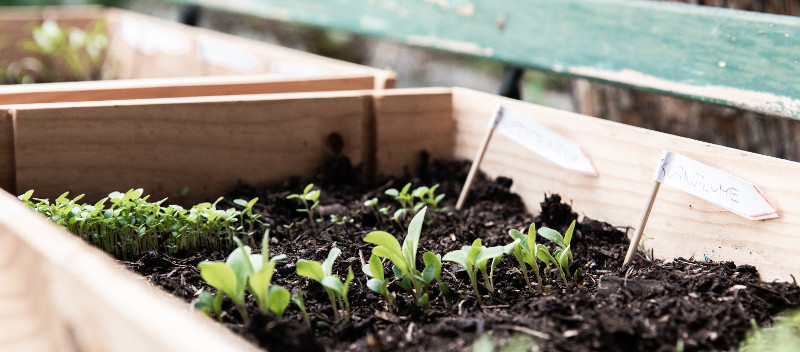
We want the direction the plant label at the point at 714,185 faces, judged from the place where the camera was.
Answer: facing the viewer

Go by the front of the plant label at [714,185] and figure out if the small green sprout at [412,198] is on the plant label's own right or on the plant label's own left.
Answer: on the plant label's own right

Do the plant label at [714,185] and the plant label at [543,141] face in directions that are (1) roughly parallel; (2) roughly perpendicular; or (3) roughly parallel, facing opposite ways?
roughly parallel

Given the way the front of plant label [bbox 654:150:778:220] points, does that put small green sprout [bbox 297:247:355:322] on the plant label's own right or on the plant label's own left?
on the plant label's own right

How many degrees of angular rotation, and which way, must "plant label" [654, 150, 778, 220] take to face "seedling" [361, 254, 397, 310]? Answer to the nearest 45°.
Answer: approximately 45° to its right

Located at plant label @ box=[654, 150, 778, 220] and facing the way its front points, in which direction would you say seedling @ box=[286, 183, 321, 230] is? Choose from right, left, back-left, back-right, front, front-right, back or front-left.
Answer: right

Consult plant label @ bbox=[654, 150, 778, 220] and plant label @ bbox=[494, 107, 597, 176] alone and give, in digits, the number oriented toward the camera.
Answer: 2

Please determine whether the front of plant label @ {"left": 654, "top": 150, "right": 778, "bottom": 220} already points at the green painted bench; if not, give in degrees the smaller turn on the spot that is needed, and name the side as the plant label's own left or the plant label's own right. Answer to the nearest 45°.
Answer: approximately 135° to the plant label's own right

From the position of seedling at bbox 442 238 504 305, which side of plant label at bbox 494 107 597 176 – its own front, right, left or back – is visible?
front

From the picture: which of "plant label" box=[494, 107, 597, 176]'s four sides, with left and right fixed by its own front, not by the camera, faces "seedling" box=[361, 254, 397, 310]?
front

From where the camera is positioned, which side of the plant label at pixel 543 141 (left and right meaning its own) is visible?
front
